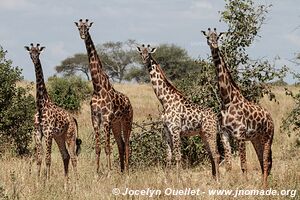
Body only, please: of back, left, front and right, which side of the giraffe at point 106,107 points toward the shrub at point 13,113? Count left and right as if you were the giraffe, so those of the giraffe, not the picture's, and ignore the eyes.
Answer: right

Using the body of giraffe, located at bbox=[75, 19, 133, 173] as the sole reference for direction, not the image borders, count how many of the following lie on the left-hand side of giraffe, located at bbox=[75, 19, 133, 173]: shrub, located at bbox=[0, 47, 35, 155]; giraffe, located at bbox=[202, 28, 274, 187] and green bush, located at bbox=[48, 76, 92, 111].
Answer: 1

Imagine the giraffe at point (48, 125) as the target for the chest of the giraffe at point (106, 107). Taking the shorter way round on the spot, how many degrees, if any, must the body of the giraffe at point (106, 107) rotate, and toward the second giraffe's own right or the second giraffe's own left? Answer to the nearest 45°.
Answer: approximately 45° to the second giraffe's own right

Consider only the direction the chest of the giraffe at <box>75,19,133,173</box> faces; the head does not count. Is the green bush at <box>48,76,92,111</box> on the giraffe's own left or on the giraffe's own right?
on the giraffe's own right

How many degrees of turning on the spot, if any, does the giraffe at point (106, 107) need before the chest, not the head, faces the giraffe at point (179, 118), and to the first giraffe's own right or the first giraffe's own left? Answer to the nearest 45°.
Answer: approximately 90° to the first giraffe's own left

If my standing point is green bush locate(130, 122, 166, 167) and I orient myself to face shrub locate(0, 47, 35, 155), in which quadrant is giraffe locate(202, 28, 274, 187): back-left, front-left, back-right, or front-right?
back-left

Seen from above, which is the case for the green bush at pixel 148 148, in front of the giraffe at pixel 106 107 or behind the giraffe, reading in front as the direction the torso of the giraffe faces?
behind

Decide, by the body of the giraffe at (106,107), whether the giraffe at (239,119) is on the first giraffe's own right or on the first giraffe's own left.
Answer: on the first giraffe's own left

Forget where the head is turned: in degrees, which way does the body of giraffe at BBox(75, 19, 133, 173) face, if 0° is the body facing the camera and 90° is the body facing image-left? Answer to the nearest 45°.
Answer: approximately 45°
